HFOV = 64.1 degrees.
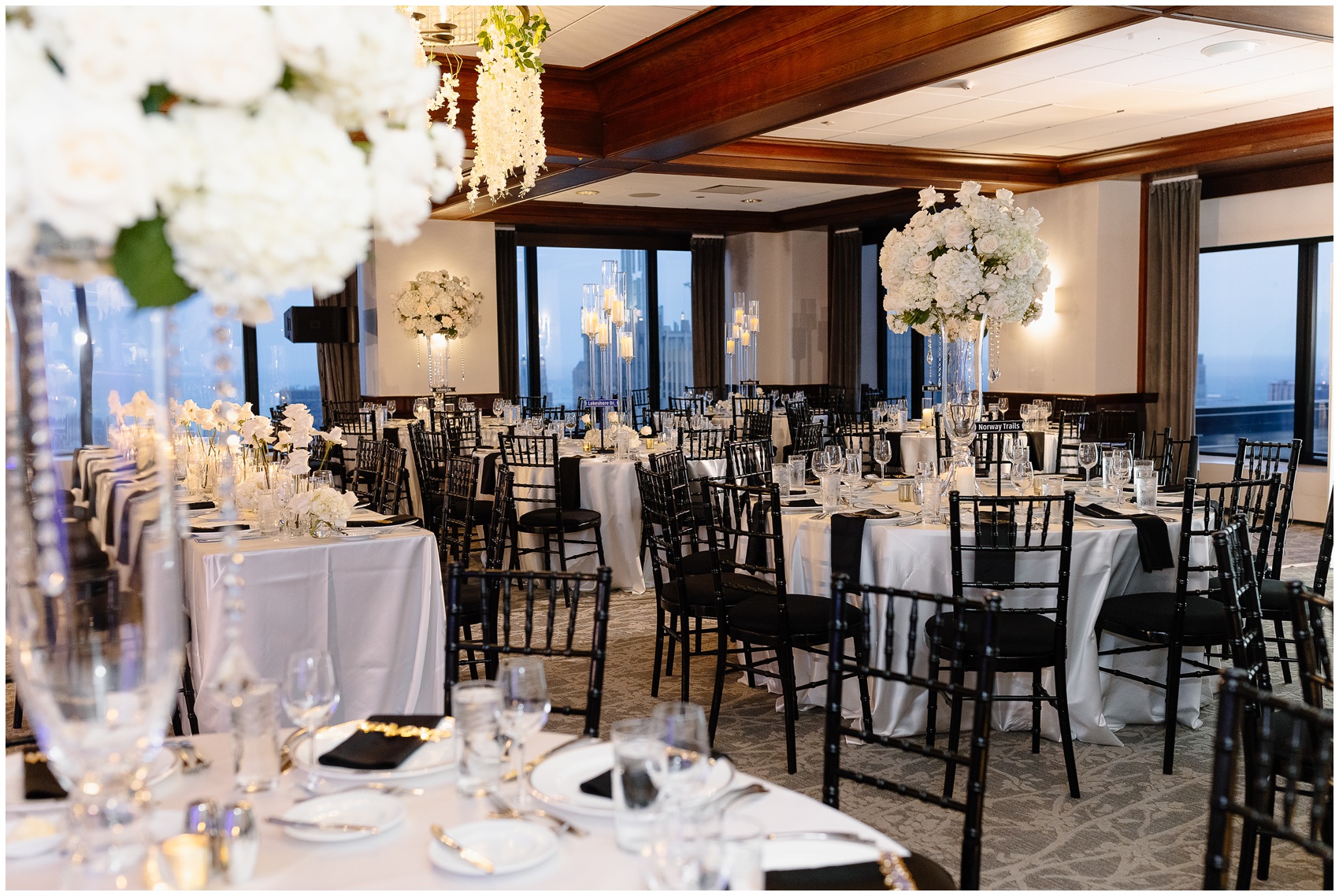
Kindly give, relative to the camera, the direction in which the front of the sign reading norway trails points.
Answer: facing the viewer

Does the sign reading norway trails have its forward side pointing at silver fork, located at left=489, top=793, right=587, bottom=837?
yes

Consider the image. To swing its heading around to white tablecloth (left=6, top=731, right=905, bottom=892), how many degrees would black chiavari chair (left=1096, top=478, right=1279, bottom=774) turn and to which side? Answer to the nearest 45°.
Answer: approximately 135° to its left

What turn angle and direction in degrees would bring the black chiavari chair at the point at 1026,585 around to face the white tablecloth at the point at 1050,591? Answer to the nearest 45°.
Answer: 0° — it already faces it

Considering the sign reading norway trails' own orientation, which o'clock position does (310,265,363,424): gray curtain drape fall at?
The gray curtain drape is roughly at 4 o'clock from the sign reading norway trails.

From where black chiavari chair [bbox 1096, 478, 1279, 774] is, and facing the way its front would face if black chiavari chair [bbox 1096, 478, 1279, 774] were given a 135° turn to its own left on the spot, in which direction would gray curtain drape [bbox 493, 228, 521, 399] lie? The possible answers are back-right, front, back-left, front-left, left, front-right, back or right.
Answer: back-right

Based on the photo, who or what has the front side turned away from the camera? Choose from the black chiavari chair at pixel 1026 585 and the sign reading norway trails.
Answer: the black chiavari chair

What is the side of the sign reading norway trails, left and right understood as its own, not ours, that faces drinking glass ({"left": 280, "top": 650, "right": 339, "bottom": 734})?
front

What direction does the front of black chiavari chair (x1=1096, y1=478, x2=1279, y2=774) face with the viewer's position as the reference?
facing away from the viewer and to the left of the viewer

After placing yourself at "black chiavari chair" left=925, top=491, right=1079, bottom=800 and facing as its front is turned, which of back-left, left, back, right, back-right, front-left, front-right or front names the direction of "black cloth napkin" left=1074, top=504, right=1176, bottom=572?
front-right

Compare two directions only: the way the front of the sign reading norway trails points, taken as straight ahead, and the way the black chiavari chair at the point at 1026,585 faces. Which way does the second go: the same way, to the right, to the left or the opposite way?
the opposite way

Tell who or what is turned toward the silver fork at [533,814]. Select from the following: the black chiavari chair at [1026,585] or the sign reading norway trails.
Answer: the sign reading norway trails

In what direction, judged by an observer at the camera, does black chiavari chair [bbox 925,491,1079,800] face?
facing away from the viewer

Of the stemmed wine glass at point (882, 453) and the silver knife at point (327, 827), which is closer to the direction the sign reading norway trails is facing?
the silver knife

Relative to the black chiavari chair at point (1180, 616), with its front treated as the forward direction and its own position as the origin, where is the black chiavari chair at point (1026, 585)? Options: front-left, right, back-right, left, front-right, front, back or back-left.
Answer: left

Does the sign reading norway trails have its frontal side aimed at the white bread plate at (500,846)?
yes

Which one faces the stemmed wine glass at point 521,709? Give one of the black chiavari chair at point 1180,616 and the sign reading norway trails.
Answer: the sign reading norway trails

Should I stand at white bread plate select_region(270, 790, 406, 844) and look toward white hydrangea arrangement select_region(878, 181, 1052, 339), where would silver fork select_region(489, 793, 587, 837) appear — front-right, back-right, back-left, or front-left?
front-right

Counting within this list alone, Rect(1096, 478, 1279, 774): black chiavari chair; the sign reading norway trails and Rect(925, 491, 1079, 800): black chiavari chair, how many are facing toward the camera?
1

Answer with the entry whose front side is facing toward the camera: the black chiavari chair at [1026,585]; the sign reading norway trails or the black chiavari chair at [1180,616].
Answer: the sign reading norway trails
